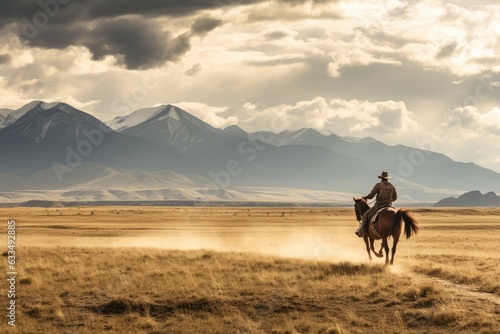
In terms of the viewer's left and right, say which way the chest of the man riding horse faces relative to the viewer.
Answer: facing away from the viewer and to the left of the viewer

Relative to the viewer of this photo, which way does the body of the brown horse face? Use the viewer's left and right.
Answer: facing away from the viewer and to the left of the viewer
